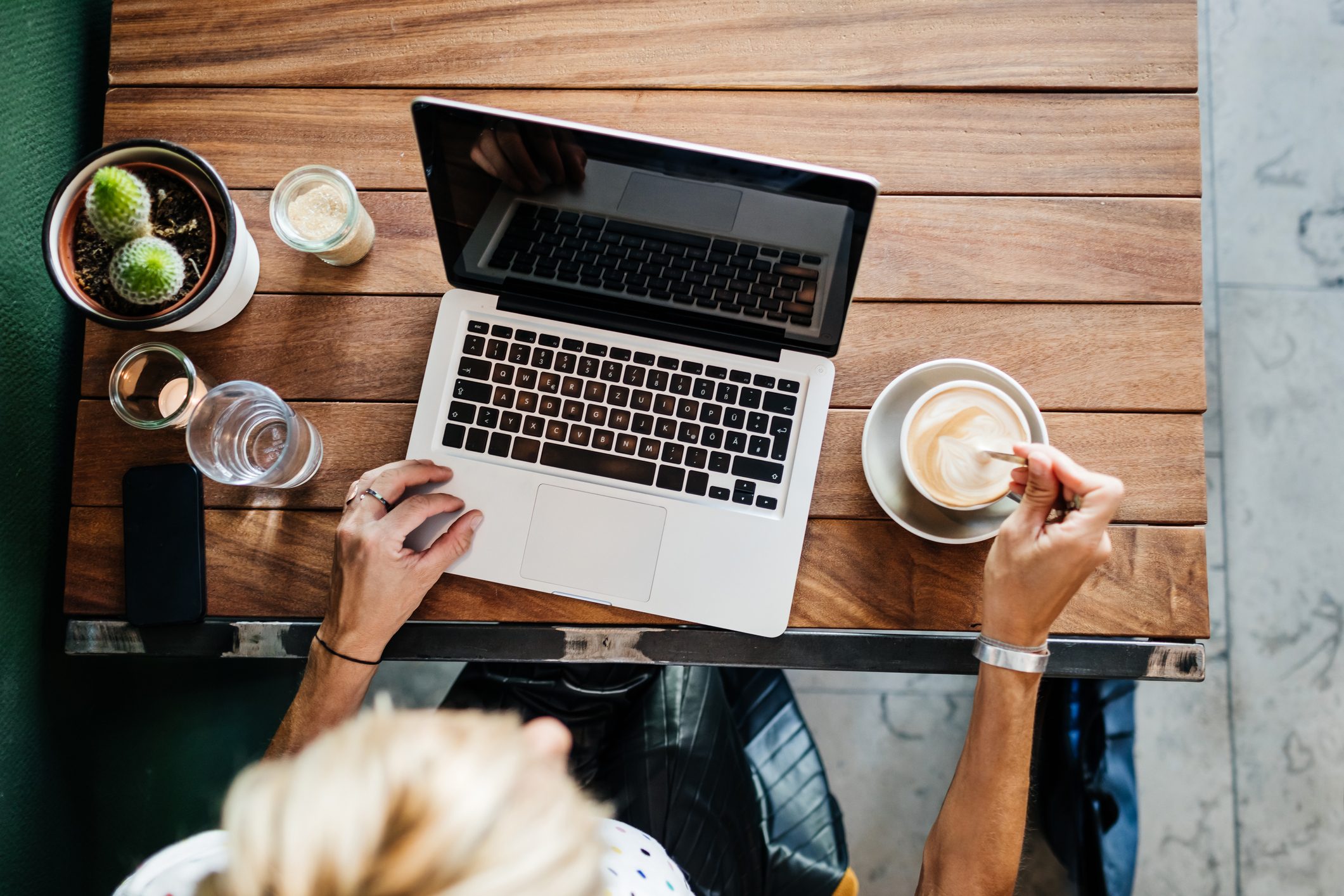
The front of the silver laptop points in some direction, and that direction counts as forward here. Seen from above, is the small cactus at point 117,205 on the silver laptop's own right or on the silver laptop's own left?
on the silver laptop's own right

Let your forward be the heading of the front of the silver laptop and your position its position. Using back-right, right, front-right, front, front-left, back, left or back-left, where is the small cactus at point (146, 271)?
right

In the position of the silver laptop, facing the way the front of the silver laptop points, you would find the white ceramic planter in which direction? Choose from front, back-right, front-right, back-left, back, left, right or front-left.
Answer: right

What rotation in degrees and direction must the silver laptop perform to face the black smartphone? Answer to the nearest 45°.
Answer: approximately 90° to its right

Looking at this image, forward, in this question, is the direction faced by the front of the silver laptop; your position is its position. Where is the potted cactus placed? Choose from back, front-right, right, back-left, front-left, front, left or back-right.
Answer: right

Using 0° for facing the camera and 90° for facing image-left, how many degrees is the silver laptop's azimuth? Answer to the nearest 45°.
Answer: approximately 0°

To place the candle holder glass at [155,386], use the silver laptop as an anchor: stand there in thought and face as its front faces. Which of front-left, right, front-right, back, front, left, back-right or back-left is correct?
right
